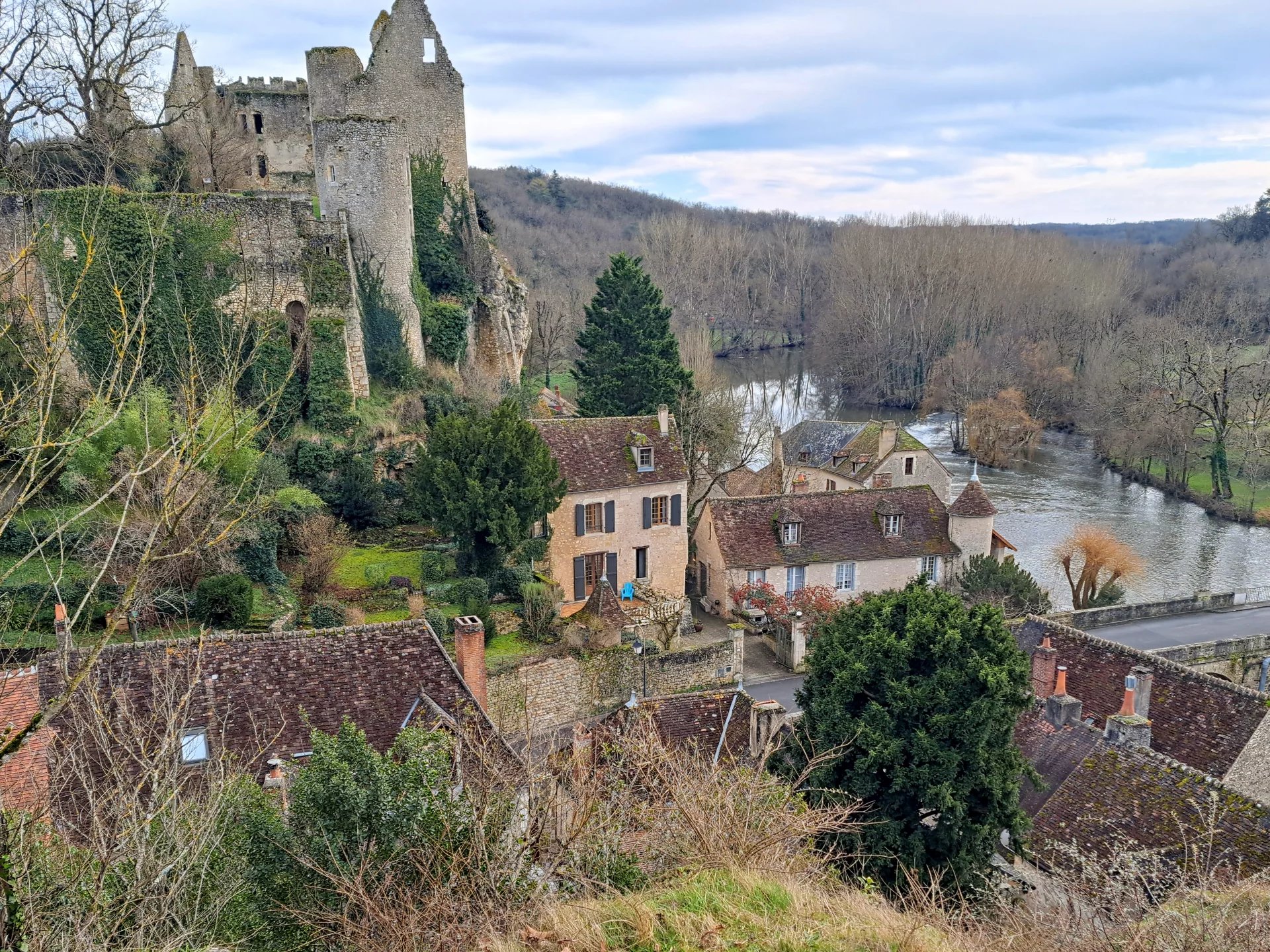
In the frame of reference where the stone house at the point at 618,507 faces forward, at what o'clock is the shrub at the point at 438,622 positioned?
The shrub is roughly at 1 o'clock from the stone house.

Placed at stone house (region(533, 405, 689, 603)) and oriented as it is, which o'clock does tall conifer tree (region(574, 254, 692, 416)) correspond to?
The tall conifer tree is roughly at 6 o'clock from the stone house.

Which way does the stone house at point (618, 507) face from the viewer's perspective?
toward the camera

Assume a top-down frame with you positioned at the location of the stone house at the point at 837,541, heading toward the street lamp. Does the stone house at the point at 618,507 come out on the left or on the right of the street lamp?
right

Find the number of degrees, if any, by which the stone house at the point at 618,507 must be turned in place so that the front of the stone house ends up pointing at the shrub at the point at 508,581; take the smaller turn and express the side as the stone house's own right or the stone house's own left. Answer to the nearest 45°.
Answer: approximately 45° to the stone house's own right

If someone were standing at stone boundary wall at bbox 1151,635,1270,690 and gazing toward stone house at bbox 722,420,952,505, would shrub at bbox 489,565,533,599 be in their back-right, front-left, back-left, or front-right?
front-left

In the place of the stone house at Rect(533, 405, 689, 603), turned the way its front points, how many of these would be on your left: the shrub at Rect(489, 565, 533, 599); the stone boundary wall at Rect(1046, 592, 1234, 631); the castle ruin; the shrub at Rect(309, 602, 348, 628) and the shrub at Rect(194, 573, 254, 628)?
1

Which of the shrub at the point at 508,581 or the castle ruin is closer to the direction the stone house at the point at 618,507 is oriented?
the shrub

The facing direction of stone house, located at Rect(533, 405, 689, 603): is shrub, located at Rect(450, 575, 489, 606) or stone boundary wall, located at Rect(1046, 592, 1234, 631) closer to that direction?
the shrub

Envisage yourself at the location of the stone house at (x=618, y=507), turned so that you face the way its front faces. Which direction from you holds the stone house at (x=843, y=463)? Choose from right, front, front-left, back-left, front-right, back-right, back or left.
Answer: back-left

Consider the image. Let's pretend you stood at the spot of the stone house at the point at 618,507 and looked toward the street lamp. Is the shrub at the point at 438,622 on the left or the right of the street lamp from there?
right

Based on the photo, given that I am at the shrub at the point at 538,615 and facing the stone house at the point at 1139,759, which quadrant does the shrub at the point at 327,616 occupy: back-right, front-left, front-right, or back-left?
back-right

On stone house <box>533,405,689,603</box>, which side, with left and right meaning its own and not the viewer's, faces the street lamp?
front

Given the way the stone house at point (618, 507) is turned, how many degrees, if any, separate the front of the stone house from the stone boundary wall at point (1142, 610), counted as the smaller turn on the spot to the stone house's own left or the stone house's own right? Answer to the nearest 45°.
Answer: approximately 90° to the stone house's own left

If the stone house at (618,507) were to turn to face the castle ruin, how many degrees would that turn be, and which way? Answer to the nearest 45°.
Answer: approximately 135° to its right

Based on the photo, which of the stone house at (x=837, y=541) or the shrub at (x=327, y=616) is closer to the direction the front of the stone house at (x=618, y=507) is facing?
the shrub

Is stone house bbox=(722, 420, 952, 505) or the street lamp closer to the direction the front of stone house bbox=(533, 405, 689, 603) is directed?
the street lamp

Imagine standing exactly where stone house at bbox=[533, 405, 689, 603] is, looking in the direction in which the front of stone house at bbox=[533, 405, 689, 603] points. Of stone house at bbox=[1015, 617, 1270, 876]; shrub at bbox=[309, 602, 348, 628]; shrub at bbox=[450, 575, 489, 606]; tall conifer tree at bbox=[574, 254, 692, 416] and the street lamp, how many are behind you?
1

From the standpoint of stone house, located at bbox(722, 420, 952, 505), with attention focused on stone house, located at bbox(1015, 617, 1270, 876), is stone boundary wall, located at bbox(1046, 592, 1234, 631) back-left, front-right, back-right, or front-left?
front-left
